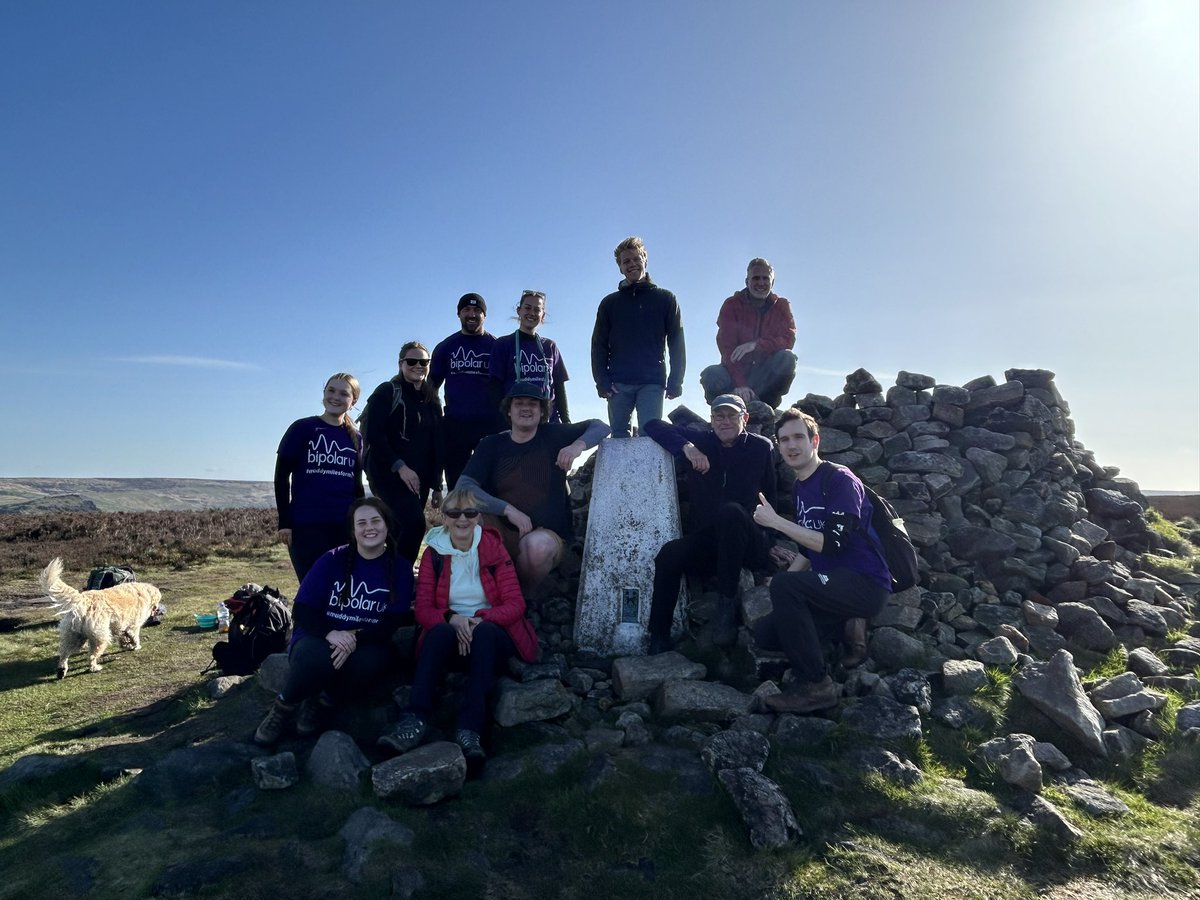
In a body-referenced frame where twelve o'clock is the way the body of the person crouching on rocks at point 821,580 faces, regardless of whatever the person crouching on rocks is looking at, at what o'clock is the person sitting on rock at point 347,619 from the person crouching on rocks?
The person sitting on rock is roughly at 1 o'clock from the person crouching on rocks.

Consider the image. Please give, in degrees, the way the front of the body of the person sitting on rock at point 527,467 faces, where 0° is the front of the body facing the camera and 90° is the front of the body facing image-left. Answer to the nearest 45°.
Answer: approximately 0°

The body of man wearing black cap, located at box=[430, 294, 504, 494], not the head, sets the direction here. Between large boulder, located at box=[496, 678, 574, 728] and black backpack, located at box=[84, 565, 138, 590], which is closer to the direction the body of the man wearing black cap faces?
the large boulder

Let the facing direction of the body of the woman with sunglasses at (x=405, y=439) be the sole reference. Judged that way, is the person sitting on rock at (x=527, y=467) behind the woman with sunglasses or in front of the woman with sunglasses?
in front

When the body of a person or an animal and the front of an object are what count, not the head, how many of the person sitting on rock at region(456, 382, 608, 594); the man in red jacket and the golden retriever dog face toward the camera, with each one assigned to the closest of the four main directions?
2

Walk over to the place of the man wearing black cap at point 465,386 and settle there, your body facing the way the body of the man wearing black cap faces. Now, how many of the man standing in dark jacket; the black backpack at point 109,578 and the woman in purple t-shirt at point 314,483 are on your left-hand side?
1
